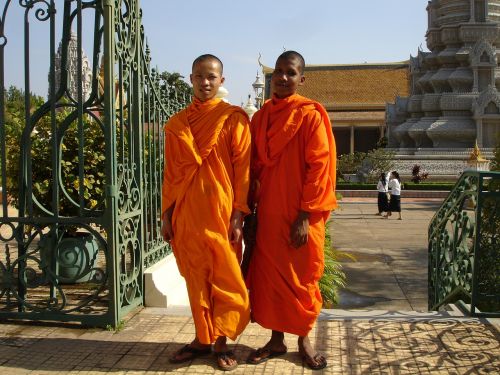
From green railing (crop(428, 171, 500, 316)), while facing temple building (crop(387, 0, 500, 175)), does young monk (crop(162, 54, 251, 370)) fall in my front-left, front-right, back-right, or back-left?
back-left

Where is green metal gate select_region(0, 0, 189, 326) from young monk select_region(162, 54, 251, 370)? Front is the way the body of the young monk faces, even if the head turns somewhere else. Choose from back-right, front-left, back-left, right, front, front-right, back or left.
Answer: back-right

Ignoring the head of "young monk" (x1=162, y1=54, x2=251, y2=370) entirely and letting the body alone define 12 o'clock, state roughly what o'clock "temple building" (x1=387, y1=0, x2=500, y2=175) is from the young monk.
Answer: The temple building is roughly at 7 o'clock from the young monk.

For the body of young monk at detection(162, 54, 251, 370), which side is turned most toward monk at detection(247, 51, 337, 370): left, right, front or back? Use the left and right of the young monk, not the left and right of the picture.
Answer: left

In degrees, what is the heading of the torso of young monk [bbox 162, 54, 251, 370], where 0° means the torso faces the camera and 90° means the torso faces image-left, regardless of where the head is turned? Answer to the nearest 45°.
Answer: approximately 0°

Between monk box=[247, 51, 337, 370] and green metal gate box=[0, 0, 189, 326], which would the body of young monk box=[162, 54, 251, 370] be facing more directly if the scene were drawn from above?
the monk

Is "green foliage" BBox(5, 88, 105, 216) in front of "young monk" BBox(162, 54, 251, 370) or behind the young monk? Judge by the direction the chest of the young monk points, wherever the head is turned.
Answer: behind

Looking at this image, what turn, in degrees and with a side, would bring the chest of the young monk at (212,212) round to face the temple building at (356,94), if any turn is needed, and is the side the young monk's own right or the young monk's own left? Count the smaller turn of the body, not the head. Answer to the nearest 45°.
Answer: approximately 180°

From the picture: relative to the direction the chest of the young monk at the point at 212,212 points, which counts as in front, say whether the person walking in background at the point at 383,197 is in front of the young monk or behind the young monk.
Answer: behind
